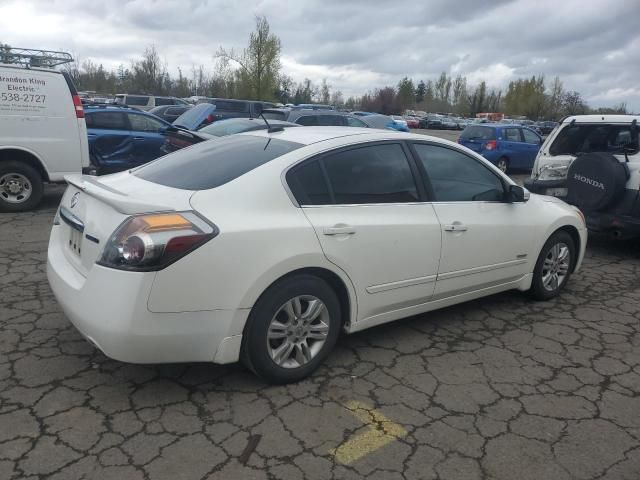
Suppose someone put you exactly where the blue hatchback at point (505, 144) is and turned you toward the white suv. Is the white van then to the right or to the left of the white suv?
right

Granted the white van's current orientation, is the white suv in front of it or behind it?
behind

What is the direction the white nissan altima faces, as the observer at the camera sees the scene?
facing away from the viewer and to the right of the viewer

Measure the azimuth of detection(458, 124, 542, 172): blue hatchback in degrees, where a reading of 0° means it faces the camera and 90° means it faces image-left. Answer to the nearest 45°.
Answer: approximately 225°

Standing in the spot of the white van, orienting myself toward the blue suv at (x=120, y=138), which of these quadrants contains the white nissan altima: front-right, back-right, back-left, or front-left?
back-right

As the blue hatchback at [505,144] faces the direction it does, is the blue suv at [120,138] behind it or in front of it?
behind

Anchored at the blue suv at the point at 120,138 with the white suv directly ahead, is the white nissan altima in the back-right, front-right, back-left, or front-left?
front-right

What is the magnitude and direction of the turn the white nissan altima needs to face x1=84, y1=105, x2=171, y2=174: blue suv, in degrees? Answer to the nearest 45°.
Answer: approximately 90° to its left

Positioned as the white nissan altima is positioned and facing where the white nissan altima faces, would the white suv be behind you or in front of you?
in front

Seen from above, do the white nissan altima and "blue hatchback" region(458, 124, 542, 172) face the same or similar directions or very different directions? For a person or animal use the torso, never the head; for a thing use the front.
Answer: same or similar directions

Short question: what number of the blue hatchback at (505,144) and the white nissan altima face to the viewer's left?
0

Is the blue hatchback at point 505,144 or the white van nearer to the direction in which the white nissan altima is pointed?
the blue hatchback

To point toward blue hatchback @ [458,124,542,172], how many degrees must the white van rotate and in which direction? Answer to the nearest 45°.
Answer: approximately 180°

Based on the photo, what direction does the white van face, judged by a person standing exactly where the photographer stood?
facing to the left of the viewer

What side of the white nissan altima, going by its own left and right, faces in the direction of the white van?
left

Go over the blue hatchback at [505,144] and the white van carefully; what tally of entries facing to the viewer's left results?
1

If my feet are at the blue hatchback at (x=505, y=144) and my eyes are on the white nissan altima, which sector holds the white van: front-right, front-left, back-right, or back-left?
front-right
